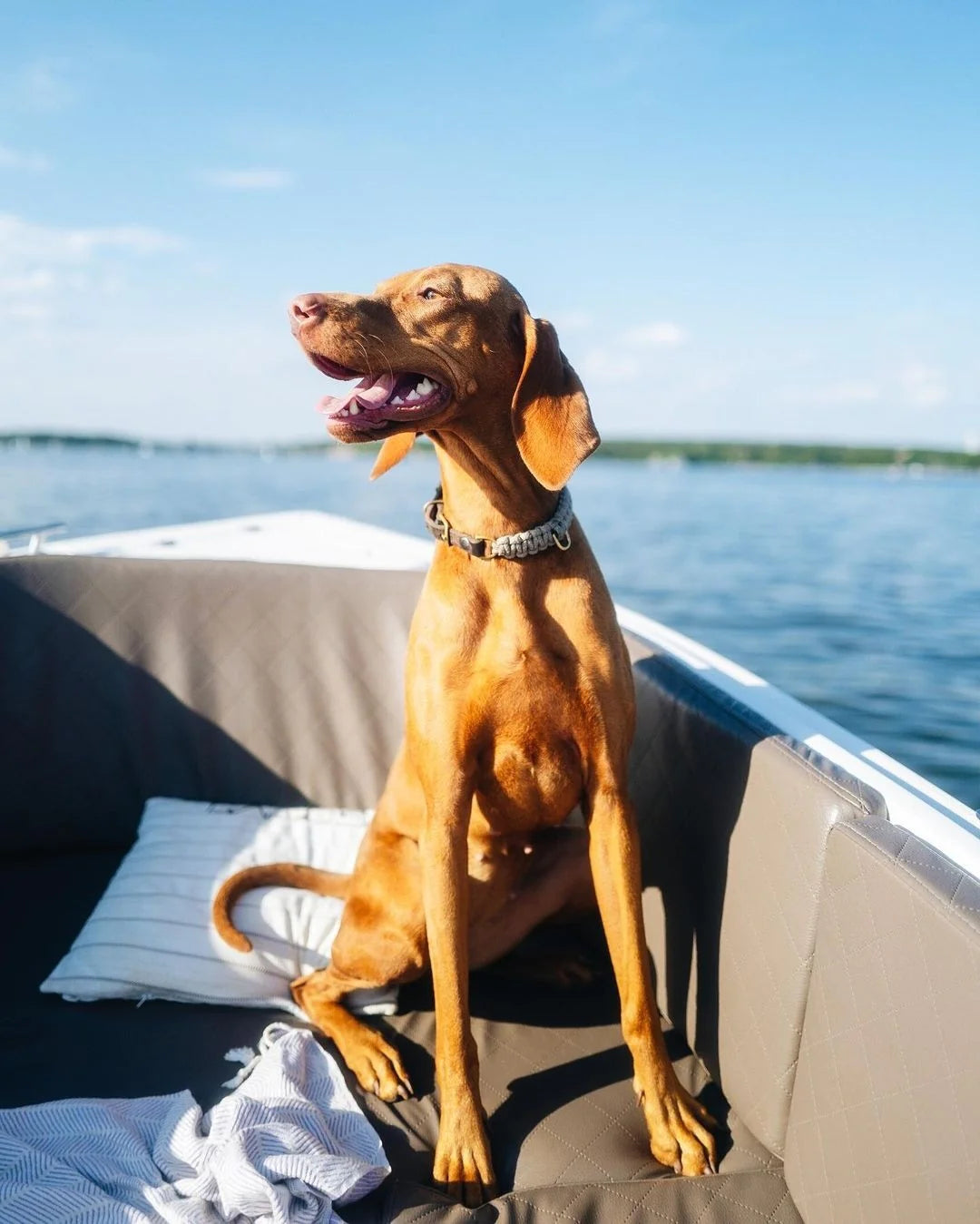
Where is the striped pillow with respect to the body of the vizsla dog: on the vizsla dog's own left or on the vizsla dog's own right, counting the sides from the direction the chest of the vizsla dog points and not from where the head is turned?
on the vizsla dog's own right

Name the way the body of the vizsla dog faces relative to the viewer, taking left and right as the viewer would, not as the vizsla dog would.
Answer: facing the viewer
